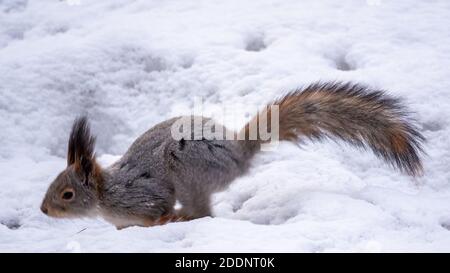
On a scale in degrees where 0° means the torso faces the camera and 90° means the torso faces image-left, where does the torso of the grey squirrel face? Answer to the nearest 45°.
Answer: approximately 90°
